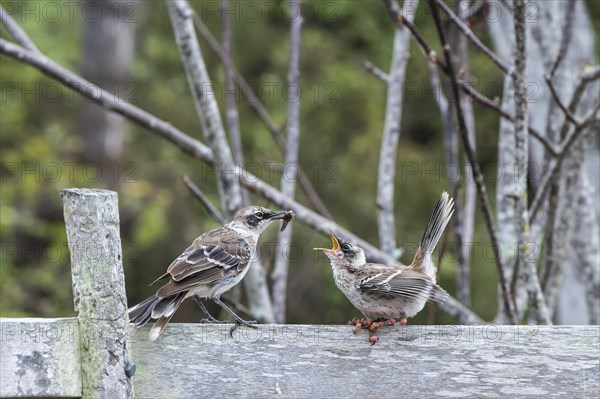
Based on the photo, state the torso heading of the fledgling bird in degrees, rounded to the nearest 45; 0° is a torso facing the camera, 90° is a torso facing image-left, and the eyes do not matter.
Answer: approximately 90°

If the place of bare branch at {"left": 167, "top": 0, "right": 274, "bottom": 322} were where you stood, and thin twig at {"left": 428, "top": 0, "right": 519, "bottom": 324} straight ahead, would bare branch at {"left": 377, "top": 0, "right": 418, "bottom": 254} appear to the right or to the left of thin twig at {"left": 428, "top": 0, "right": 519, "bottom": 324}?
left

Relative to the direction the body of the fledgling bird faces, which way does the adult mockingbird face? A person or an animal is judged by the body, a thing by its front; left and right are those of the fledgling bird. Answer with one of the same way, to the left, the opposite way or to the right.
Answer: the opposite way

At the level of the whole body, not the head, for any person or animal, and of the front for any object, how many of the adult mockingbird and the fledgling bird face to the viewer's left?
1

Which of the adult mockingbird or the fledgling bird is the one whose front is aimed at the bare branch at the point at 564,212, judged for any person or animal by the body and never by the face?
the adult mockingbird

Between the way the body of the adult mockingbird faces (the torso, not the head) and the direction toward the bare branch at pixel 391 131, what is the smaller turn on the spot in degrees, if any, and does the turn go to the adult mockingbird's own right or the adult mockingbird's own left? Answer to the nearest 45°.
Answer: approximately 45° to the adult mockingbird's own left

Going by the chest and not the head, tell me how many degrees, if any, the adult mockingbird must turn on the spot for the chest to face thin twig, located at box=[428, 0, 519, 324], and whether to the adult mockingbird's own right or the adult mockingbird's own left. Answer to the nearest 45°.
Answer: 0° — it already faces it

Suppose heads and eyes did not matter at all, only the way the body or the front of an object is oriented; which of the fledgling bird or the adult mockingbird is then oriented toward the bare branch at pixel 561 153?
the adult mockingbird

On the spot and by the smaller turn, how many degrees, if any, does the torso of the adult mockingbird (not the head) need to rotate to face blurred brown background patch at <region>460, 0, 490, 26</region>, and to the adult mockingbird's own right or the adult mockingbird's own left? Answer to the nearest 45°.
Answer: approximately 45° to the adult mockingbird's own left

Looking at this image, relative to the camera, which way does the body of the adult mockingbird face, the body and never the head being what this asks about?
to the viewer's right
